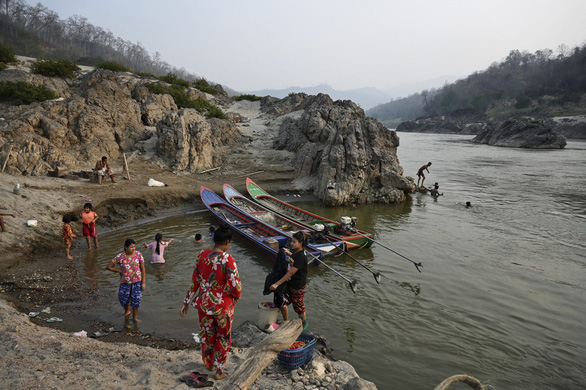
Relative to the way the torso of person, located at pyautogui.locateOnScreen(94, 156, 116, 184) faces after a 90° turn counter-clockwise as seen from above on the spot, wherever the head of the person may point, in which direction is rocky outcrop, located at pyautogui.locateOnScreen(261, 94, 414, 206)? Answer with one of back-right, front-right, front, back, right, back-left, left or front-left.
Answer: front

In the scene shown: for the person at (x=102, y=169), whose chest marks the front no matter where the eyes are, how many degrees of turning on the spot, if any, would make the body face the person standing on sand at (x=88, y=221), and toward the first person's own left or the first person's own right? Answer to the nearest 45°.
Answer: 0° — they already face them

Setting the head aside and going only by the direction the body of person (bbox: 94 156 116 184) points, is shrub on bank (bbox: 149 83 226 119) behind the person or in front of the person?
behind

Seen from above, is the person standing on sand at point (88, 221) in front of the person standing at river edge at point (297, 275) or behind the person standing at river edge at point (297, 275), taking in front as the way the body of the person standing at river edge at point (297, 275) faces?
in front

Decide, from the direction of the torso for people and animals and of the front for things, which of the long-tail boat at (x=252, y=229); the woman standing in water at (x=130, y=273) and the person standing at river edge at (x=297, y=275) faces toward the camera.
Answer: the woman standing in water

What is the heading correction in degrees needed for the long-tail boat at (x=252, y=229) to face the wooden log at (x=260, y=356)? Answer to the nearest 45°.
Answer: approximately 135° to its left

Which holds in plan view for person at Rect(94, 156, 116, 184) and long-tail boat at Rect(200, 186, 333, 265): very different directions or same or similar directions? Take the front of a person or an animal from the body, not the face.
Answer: very different directions

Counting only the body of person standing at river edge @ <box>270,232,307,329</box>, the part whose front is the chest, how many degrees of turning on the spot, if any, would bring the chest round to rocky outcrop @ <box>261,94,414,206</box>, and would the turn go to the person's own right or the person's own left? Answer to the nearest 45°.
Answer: approximately 90° to the person's own right

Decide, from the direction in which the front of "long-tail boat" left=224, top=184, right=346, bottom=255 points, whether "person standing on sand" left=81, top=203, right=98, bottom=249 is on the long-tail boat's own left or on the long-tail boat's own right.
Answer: on the long-tail boat's own left

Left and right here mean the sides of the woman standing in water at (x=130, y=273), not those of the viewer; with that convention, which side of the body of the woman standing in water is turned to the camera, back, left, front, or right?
front

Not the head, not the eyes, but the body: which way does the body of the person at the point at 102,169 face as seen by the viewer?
toward the camera

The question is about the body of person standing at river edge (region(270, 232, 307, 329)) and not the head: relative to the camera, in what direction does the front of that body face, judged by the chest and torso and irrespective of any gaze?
to the viewer's left

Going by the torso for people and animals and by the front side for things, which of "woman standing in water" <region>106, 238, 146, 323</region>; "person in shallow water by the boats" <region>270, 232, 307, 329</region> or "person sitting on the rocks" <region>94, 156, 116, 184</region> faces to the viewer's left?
"person in shallow water by the boats" <region>270, 232, 307, 329</region>
